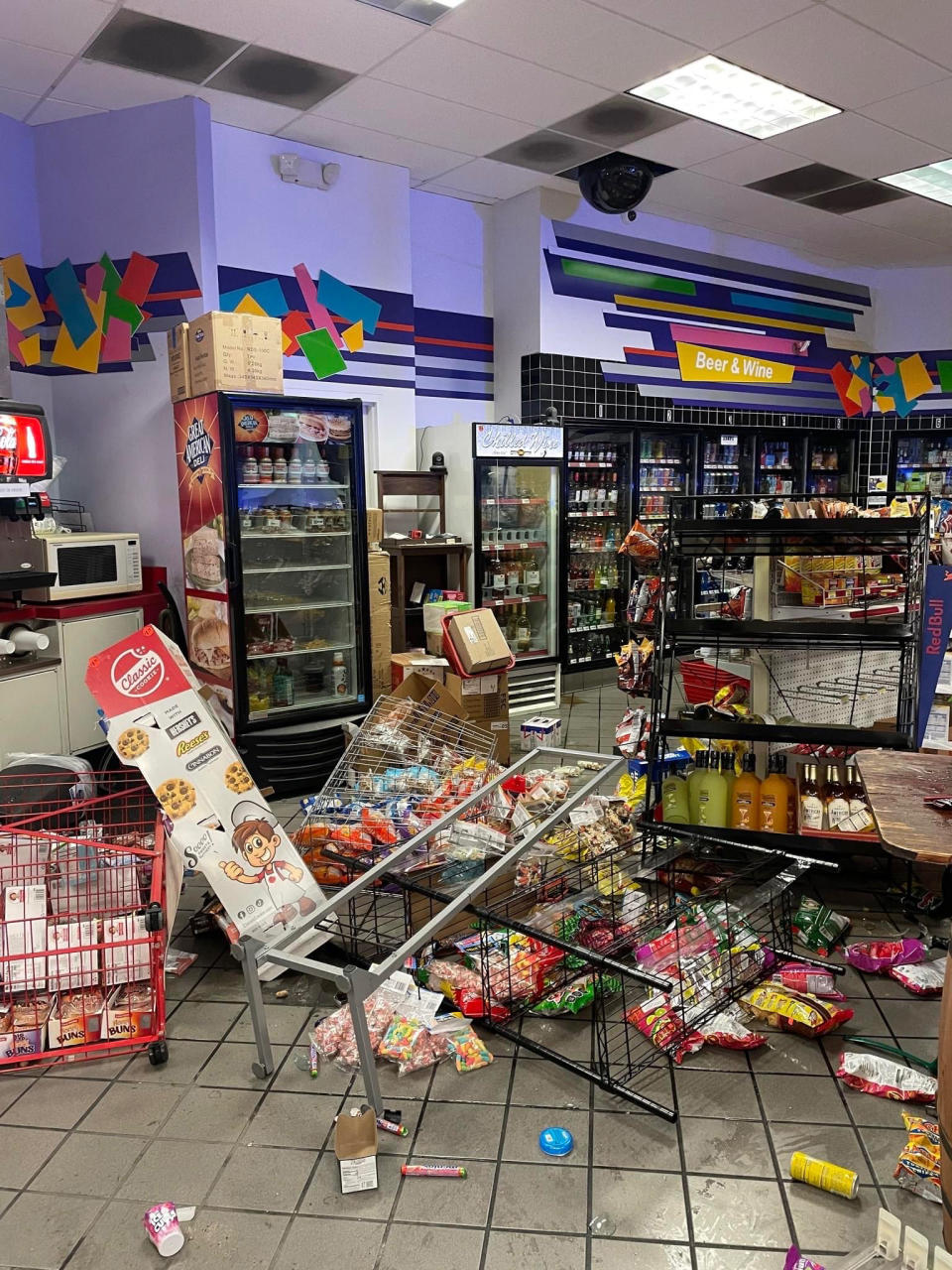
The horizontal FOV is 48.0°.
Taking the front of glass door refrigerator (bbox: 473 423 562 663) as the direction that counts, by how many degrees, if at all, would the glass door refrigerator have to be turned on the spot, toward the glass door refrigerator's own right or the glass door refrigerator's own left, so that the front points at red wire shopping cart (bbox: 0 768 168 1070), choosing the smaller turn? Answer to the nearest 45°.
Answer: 0° — it already faces it

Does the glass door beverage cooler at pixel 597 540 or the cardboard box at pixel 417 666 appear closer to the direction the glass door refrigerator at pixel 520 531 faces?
the cardboard box

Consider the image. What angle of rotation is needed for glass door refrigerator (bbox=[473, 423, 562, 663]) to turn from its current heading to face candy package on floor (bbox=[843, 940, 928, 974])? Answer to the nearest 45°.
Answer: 0° — it already faces it

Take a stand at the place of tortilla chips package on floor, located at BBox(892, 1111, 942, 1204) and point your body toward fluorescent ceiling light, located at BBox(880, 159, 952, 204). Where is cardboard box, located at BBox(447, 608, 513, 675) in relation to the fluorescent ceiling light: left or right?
left

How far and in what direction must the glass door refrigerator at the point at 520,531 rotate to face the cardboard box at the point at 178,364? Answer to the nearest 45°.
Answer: approximately 45° to its right

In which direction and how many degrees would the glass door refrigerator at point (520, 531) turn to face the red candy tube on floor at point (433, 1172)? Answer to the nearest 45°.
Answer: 0° — it already faces it

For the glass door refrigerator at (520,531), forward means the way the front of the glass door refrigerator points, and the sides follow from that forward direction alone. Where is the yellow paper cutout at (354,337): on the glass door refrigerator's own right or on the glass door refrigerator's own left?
on the glass door refrigerator's own right

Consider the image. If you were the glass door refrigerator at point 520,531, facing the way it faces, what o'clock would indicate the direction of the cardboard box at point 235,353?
The cardboard box is roughly at 1 o'clock from the glass door refrigerator.

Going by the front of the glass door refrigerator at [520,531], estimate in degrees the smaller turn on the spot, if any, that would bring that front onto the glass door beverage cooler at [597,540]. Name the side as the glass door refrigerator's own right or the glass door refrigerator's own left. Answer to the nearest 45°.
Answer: approximately 135° to the glass door refrigerator's own left

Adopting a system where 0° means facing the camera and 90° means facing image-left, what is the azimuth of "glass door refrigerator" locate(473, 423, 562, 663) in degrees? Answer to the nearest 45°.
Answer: approximately 0°
